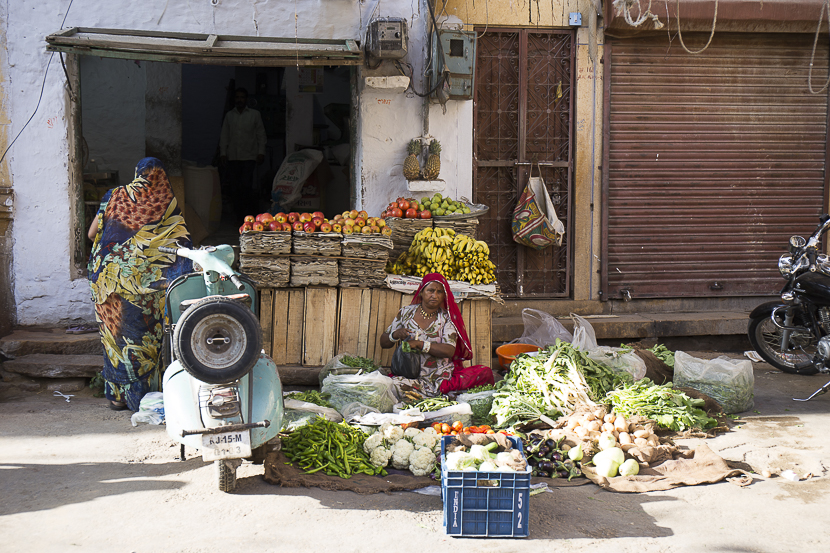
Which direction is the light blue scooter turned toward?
away from the camera

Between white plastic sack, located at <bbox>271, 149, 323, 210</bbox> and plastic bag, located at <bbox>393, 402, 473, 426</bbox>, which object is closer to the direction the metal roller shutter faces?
the plastic bag

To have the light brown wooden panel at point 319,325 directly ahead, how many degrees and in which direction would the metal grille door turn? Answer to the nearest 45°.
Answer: approximately 45° to its right

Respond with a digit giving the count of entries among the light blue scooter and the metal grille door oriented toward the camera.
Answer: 1

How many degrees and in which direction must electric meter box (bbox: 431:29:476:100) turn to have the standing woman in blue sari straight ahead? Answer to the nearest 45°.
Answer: approximately 45° to its right

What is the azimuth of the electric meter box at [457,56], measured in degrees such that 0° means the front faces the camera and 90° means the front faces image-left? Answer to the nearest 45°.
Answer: approximately 0°

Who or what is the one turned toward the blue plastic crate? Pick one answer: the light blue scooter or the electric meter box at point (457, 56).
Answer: the electric meter box
